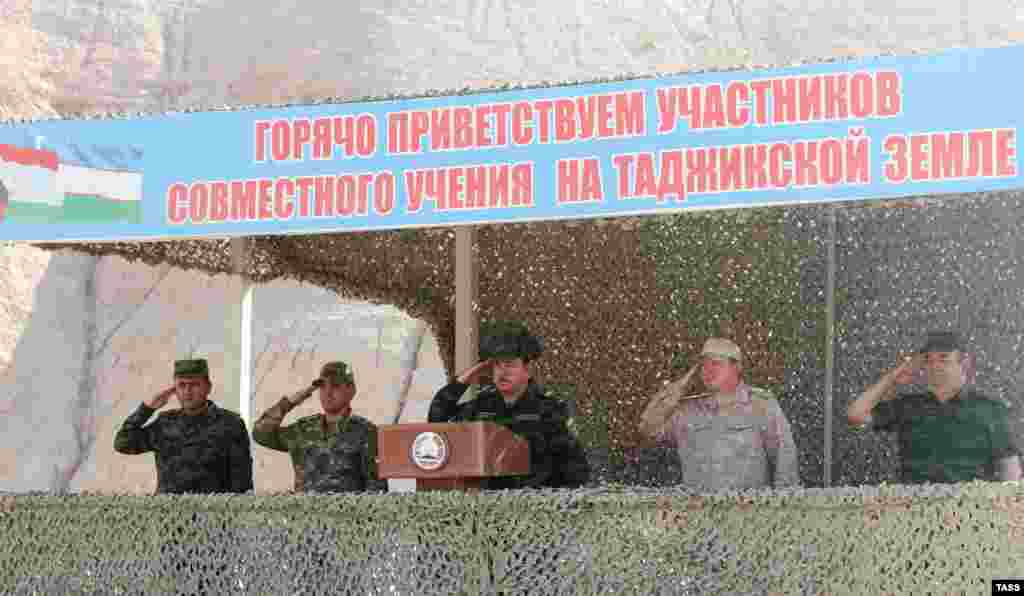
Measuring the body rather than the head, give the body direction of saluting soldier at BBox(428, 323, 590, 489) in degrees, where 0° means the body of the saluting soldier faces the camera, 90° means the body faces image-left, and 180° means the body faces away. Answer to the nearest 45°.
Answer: approximately 45°

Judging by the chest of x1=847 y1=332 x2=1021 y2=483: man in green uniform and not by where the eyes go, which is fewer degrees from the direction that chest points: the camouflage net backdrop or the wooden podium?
the wooden podium

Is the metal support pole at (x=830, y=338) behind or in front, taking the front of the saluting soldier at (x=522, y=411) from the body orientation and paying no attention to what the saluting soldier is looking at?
behind

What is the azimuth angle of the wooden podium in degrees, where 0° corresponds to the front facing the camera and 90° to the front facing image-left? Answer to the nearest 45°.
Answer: approximately 45°

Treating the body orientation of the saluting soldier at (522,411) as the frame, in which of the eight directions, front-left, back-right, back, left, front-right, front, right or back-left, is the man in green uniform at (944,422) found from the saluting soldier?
back-left

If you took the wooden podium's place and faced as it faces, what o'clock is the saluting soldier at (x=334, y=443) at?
The saluting soldier is roughly at 4 o'clock from the wooden podium.

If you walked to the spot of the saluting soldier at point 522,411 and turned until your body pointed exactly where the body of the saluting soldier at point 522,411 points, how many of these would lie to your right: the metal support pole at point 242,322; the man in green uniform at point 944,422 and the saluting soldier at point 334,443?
2
